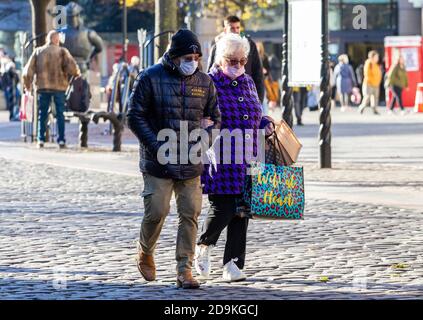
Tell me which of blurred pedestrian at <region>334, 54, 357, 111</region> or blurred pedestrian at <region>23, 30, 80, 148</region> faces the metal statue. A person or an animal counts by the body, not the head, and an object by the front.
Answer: blurred pedestrian at <region>23, 30, 80, 148</region>

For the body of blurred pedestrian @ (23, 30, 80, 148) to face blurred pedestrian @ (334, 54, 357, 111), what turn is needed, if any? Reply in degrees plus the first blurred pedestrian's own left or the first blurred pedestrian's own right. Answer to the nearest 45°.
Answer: approximately 45° to the first blurred pedestrian's own right

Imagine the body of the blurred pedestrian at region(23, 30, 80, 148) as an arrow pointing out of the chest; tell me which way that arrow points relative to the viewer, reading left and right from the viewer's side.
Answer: facing away from the viewer

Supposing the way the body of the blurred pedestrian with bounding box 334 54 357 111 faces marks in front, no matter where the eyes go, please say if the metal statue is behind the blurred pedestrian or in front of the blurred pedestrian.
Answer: behind

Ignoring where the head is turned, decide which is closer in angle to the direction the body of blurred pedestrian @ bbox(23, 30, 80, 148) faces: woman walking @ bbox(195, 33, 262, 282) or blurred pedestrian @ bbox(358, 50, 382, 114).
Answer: the blurred pedestrian

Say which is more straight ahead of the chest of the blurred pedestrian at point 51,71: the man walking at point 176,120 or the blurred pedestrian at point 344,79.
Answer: the blurred pedestrian
